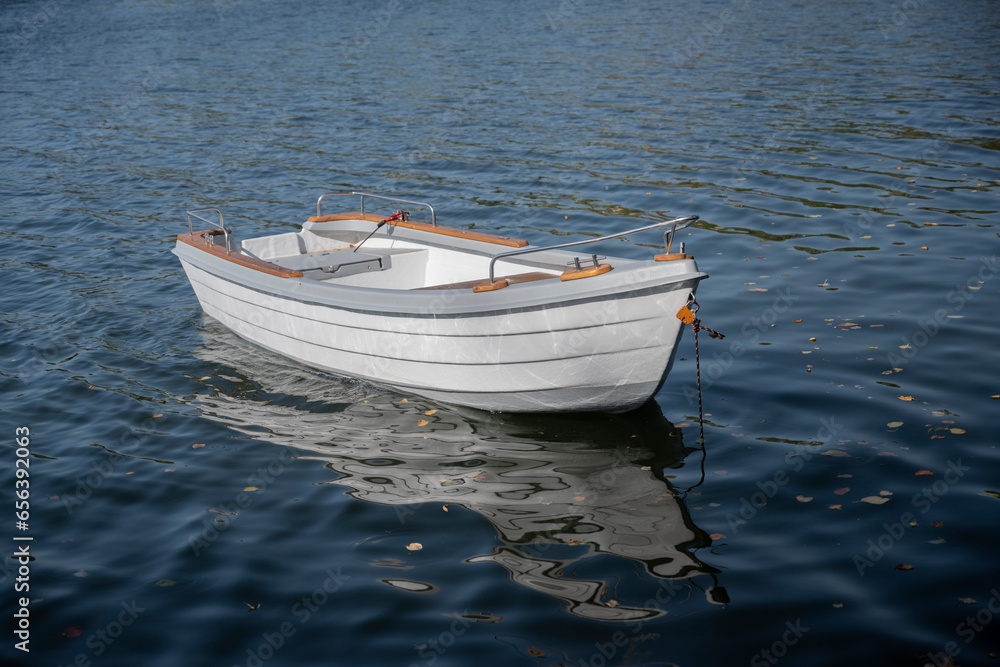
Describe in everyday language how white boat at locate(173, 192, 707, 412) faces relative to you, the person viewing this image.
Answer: facing the viewer and to the right of the viewer
